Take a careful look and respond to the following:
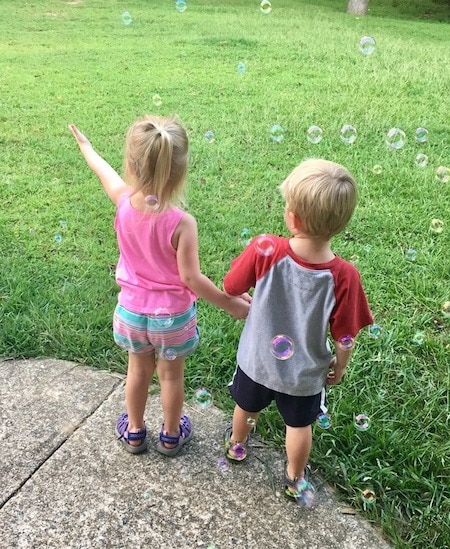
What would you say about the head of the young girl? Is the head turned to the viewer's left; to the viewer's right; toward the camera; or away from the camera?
away from the camera

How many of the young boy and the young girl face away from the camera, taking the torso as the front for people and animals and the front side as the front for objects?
2

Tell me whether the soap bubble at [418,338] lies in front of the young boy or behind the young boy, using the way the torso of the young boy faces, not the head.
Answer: in front

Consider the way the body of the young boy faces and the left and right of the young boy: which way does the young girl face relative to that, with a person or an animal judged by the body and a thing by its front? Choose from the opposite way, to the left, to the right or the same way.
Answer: the same way

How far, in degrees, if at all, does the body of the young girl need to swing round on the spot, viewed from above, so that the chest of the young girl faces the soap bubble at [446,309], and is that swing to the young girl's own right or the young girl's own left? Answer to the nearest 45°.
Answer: approximately 45° to the young girl's own right

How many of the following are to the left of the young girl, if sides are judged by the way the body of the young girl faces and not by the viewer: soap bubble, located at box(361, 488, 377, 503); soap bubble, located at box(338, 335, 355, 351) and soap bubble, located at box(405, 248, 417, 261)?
0

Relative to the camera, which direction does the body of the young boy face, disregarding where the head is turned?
away from the camera

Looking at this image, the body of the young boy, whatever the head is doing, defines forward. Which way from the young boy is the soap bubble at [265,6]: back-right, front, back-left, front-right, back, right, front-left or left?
front

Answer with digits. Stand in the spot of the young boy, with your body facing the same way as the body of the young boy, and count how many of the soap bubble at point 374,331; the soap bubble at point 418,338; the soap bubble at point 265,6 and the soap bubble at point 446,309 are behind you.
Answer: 0

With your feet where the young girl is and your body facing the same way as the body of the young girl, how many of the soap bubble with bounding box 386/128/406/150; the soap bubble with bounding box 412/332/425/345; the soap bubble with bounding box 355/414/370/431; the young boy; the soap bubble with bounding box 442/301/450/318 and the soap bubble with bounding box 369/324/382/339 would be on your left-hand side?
0

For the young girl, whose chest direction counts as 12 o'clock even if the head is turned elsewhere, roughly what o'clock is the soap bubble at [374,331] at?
The soap bubble is roughly at 2 o'clock from the young girl.

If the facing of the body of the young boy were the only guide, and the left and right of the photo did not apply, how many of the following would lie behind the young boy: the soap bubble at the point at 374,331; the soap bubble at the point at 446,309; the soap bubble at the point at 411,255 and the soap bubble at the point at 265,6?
0

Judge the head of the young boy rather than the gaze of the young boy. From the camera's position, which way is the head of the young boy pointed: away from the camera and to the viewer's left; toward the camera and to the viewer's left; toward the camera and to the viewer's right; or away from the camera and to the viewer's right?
away from the camera and to the viewer's left

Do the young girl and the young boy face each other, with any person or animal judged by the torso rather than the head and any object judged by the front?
no

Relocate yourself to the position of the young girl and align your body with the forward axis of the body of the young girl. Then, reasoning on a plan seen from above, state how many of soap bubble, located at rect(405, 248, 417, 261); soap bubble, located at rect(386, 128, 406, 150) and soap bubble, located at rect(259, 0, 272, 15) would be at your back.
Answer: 0

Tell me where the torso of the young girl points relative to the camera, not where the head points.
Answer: away from the camera

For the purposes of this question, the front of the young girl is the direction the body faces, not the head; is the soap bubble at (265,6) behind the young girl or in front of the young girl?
in front
